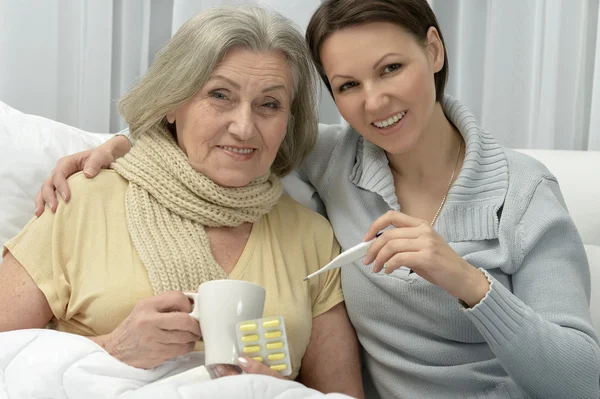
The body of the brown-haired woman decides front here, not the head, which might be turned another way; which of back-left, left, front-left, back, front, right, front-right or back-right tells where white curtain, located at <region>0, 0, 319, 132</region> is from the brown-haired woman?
right

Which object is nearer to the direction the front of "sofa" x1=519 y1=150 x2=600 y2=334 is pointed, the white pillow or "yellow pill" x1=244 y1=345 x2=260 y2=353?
the yellow pill

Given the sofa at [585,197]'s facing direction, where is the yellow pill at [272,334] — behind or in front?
in front

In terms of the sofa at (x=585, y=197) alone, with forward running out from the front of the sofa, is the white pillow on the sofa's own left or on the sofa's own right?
on the sofa's own right

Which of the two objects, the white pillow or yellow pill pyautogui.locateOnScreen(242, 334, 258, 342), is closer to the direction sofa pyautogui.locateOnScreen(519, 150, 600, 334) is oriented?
the yellow pill

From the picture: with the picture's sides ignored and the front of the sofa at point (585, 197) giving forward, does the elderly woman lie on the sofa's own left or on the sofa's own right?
on the sofa's own right

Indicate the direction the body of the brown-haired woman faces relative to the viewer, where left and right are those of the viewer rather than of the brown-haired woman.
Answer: facing the viewer and to the left of the viewer

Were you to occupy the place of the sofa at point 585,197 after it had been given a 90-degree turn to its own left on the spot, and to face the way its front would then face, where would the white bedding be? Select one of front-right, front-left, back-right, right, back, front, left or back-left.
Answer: back-right

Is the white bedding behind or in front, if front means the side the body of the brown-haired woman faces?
in front

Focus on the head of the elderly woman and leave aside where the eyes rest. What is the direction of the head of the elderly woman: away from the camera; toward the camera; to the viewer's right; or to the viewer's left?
toward the camera

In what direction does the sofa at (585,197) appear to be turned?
toward the camera
